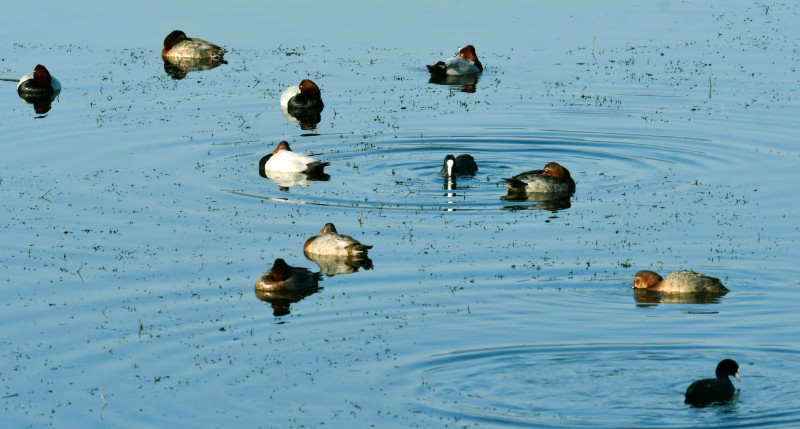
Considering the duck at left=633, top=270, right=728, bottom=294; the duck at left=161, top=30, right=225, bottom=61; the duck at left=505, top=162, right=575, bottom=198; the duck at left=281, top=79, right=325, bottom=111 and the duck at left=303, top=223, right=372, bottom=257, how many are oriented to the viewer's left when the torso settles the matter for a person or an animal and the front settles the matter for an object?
3

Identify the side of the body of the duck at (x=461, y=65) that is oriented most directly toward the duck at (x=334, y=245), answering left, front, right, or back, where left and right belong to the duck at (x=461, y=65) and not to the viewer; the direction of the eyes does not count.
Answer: right

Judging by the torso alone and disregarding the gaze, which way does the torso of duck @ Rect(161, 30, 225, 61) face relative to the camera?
to the viewer's left

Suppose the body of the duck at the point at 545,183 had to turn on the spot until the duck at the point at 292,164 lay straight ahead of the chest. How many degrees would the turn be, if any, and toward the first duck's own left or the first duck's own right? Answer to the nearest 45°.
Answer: approximately 180°

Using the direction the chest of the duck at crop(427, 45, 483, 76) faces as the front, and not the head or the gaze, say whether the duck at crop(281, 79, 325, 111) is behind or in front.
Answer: behind

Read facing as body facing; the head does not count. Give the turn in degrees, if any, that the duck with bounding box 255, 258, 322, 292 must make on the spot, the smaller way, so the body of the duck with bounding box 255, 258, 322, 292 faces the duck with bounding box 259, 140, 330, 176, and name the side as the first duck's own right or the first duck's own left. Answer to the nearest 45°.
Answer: approximately 90° to the first duck's own right

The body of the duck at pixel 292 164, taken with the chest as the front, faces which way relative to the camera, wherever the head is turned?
to the viewer's left

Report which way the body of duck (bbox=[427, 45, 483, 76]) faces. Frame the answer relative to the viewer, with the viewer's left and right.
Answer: facing to the right of the viewer

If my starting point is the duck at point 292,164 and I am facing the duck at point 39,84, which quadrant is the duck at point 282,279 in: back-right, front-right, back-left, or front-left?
back-left

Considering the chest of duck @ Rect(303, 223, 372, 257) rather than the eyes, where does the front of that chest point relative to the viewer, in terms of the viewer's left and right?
facing to the left of the viewer

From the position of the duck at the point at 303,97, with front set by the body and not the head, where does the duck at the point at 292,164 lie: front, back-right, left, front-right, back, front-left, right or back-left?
front-right

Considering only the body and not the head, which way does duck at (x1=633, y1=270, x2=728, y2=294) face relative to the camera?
to the viewer's left
